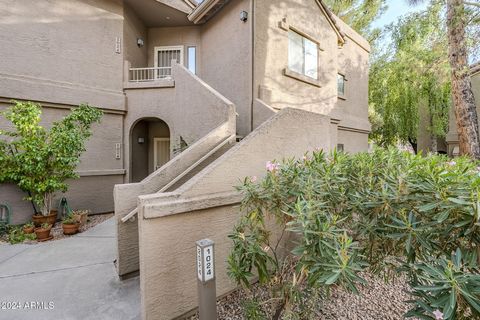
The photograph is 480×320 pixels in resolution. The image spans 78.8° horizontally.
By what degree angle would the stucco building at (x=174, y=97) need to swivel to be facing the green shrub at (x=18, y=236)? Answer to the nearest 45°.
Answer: approximately 90° to its right

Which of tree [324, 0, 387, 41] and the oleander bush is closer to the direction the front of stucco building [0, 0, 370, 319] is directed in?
the oleander bush

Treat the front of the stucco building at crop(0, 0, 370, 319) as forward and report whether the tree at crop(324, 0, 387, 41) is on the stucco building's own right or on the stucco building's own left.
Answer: on the stucco building's own left

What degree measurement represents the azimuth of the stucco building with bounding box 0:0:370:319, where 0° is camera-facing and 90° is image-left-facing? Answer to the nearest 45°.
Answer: approximately 0°

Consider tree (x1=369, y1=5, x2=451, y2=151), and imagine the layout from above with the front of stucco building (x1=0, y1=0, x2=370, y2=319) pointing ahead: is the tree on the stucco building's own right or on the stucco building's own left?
on the stucco building's own left
